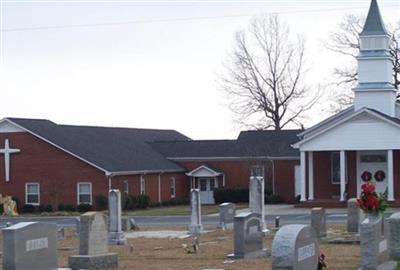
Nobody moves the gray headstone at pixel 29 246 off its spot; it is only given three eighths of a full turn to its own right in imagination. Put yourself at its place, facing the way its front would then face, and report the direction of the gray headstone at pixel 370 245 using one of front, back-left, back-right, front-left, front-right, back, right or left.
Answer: back

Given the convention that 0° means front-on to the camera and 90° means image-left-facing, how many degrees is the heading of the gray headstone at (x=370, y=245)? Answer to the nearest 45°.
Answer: approximately 315°

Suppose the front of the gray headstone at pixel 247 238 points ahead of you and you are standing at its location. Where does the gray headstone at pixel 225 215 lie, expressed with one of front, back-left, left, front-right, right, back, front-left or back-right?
back-left

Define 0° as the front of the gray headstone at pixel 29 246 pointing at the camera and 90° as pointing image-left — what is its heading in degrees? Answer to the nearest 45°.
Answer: approximately 315°

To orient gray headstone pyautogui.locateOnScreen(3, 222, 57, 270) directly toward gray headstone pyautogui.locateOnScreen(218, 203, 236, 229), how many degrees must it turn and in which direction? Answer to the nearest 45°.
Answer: approximately 135° to its left

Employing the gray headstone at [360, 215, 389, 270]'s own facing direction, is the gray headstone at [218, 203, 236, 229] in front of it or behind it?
behind

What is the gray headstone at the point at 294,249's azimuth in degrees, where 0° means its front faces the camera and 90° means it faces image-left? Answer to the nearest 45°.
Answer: approximately 315°

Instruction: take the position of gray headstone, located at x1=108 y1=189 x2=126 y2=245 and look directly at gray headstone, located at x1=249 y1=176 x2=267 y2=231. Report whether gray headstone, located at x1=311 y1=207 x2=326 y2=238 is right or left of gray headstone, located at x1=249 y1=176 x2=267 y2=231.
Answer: right

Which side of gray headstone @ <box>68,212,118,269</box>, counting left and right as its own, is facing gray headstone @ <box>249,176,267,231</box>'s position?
left
